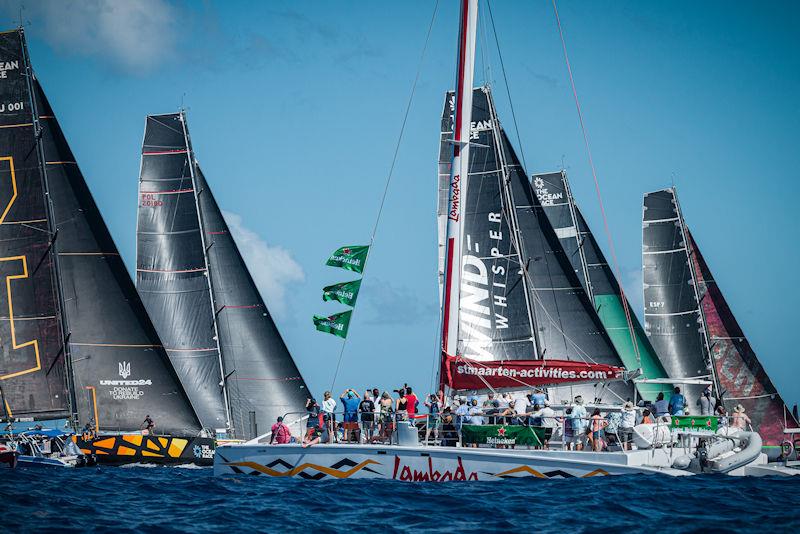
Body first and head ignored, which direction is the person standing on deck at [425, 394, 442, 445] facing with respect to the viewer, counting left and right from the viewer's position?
facing away from the viewer

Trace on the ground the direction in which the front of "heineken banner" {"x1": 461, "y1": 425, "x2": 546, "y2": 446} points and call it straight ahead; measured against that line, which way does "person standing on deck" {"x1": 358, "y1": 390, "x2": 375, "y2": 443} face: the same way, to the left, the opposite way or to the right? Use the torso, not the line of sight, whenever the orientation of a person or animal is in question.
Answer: the opposite way

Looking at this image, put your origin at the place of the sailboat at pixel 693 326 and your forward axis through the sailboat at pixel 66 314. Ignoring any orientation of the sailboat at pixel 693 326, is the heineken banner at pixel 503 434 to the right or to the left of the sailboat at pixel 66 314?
left

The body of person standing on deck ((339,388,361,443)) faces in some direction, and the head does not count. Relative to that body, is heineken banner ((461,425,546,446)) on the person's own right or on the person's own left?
on the person's own right

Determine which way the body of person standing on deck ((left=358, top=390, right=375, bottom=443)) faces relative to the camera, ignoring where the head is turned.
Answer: away from the camera

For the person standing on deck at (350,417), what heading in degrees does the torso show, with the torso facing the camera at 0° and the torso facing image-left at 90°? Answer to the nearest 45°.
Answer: approximately 180°

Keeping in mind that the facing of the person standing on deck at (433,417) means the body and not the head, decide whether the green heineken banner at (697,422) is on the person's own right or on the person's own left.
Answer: on the person's own right

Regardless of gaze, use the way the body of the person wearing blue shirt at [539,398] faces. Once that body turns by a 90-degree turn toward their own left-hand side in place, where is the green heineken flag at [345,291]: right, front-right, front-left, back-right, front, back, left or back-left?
front

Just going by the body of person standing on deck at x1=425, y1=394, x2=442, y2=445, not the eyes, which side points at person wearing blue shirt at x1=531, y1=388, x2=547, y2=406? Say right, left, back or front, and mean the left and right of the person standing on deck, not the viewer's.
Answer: right

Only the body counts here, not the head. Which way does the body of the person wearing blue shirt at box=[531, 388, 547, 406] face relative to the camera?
away from the camera

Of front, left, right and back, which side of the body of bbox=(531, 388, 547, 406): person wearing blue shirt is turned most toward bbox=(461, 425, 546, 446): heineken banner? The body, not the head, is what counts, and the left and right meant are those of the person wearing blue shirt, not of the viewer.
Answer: back

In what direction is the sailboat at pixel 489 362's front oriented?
to the viewer's left
